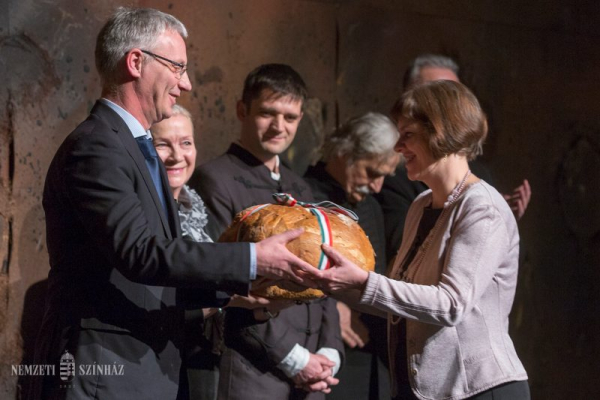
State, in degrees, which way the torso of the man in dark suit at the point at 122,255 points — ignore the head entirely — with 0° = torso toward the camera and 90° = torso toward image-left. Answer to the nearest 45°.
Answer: approximately 270°

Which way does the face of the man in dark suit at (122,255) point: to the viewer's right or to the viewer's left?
to the viewer's right

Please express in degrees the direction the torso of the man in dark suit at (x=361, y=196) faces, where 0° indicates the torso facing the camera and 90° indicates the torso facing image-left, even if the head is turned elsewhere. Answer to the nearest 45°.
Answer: approximately 315°

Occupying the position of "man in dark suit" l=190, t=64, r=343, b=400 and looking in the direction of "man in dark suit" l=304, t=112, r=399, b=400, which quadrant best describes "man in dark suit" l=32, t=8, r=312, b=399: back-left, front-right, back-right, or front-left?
back-right

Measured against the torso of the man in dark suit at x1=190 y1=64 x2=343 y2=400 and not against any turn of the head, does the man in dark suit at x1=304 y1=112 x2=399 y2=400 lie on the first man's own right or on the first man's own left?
on the first man's own left

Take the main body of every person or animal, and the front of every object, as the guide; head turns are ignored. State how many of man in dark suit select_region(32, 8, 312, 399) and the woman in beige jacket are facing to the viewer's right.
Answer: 1

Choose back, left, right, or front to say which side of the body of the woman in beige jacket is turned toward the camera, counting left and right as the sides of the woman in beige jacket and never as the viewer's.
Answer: left

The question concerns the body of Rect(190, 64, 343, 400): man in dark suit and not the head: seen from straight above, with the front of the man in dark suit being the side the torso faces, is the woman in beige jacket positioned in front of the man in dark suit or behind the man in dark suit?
in front

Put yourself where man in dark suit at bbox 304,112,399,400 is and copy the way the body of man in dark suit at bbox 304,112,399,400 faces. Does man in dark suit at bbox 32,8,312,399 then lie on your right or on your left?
on your right

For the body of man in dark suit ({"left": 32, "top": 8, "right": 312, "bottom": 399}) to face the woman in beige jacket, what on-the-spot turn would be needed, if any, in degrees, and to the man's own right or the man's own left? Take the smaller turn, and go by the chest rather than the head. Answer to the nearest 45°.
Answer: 0° — they already face them

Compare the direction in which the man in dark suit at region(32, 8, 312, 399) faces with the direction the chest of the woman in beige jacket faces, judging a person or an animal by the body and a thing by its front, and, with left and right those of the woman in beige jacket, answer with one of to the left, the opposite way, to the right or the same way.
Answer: the opposite way

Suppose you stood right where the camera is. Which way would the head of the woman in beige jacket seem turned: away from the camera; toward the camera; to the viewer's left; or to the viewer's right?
to the viewer's left
